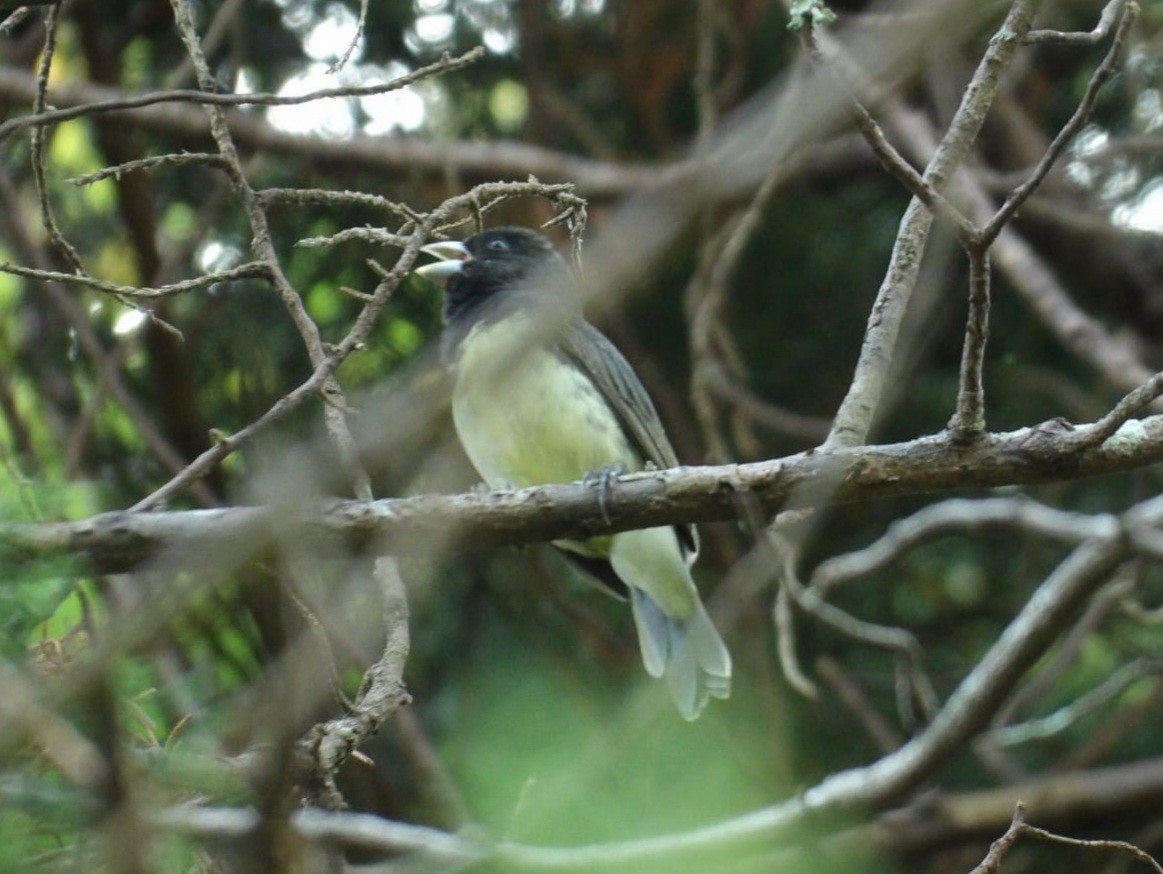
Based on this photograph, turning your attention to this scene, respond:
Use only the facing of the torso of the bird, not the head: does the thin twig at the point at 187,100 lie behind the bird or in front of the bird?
in front

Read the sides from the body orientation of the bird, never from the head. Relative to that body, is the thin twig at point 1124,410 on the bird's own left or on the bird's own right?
on the bird's own left

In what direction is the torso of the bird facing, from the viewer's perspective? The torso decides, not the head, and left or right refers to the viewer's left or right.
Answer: facing the viewer and to the left of the viewer

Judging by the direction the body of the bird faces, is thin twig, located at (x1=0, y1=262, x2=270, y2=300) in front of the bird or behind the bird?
in front
